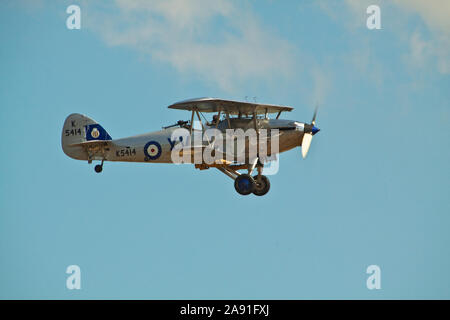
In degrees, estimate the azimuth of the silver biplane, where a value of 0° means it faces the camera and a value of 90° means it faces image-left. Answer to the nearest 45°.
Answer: approximately 270°
